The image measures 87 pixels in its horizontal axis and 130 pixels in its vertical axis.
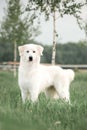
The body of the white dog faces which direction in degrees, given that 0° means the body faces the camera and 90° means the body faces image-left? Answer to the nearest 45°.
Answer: approximately 45°
